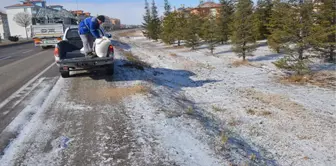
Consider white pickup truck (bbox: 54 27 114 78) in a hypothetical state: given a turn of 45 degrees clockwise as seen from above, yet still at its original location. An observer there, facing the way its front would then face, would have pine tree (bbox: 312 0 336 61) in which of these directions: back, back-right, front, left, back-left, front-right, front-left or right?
front-right

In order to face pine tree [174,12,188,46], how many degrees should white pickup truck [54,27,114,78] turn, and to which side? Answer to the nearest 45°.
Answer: approximately 45° to its right

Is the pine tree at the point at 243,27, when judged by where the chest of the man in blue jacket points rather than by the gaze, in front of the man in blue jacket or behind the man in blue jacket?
in front

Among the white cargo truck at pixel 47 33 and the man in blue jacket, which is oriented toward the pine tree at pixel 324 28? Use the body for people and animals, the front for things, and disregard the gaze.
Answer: the man in blue jacket

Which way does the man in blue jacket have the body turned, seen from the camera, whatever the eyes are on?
to the viewer's right

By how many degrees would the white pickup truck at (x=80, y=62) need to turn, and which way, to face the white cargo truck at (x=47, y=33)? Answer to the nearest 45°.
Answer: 0° — it already faces it

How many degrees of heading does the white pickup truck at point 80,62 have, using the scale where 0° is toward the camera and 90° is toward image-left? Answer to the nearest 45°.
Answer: approximately 180°

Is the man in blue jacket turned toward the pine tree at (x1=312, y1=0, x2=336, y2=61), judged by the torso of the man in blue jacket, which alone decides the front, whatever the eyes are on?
yes

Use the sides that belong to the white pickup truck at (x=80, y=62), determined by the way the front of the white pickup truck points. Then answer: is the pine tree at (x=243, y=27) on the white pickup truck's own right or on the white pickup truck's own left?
on the white pickup truck's own right
